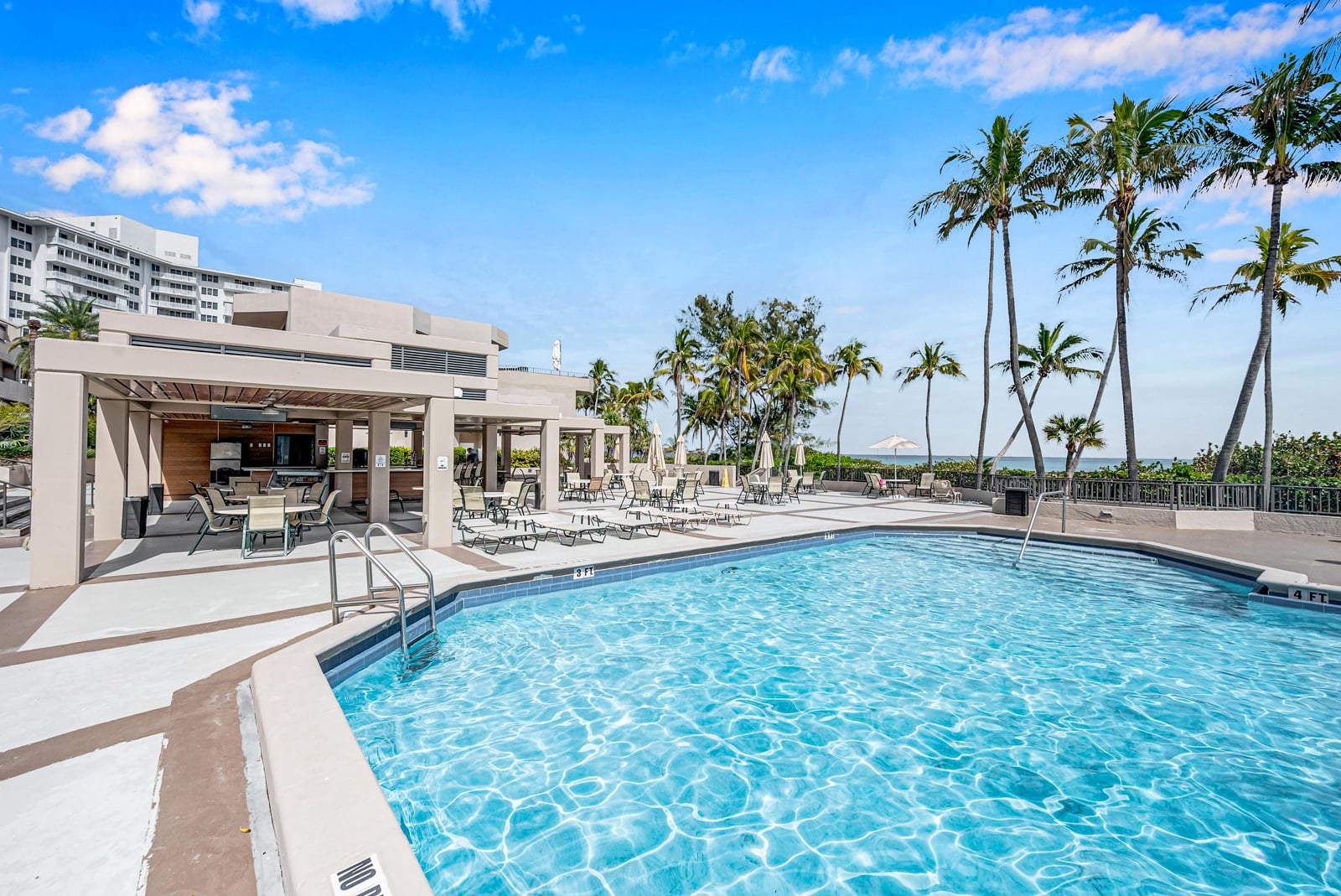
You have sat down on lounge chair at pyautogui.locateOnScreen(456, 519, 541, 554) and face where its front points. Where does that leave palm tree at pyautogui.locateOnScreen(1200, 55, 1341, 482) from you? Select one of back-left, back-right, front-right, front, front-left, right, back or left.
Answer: front-left

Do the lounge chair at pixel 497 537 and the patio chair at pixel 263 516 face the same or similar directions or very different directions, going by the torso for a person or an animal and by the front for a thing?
very different directions

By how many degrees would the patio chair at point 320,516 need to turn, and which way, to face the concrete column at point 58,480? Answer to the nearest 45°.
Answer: approximately 45° to its left

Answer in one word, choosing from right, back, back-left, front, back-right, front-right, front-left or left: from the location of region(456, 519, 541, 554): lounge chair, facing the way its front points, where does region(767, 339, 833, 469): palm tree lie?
left

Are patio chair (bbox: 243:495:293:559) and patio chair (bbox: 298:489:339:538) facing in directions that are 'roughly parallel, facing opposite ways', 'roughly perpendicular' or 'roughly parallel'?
roughly perpendicular

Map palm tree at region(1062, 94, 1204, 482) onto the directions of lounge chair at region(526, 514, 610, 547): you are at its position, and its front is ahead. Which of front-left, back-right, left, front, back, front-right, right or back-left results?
front-left

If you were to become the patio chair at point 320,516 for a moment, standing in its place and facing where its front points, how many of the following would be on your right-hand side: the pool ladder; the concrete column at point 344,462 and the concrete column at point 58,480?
1

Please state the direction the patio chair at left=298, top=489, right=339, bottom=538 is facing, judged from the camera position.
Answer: facing to the left of the viewer

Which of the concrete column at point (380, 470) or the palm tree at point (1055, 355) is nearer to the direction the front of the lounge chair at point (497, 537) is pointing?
the palm tree

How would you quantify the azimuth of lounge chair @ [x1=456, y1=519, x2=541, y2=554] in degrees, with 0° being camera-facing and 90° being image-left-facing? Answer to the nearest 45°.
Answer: approximately 315°

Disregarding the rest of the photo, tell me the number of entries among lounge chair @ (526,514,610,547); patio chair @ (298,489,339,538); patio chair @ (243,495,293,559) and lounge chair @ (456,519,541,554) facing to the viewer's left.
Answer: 1

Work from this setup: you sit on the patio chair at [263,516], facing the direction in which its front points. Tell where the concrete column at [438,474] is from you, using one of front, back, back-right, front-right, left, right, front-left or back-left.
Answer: right
